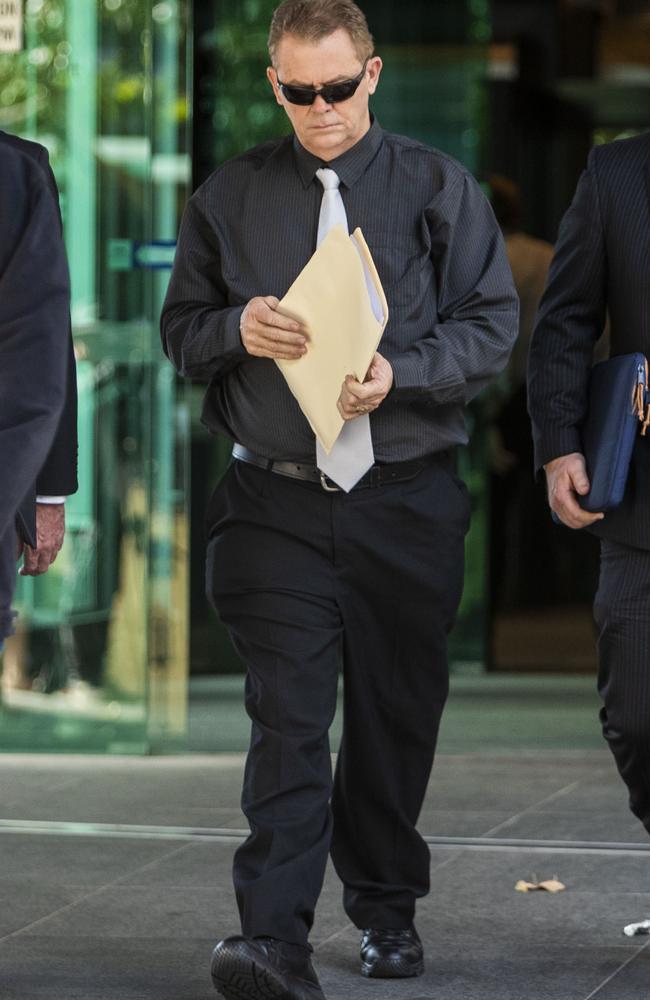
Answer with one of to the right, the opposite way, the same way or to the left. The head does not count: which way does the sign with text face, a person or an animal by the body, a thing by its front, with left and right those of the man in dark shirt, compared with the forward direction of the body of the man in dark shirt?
the same way

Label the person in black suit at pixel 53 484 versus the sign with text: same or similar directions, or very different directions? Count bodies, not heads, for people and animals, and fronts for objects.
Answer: same or similar directions

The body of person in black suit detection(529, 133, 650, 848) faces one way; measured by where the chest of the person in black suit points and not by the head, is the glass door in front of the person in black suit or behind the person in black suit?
behind

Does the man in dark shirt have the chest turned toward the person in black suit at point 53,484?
no

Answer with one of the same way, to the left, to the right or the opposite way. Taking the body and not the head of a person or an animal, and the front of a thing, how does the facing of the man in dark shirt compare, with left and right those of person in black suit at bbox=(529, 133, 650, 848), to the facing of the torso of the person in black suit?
the same way

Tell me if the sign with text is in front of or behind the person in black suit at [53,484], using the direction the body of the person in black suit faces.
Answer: behind

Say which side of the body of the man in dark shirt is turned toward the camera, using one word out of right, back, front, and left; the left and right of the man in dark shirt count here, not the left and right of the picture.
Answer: front

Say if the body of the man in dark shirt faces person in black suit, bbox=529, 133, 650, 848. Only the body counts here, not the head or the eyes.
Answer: no

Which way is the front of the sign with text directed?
toward the camera

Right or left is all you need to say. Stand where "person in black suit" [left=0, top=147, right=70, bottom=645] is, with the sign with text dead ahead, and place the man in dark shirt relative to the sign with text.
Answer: right

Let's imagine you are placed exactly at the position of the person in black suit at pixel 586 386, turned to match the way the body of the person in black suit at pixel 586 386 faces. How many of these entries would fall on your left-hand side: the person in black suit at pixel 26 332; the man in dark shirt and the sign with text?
0

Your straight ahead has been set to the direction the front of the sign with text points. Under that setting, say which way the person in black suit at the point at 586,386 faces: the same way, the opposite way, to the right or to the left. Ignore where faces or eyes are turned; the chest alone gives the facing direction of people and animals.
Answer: the same way

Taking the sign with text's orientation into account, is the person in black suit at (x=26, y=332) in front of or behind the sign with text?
in front

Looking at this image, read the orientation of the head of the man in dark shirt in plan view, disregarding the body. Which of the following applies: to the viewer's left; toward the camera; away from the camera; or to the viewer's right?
toward the camera

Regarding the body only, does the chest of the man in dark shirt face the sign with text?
no

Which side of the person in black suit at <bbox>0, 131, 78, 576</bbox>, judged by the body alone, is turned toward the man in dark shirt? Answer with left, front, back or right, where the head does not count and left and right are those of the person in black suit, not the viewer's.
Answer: left

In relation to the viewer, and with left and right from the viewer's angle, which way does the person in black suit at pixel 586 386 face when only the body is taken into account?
facing the viewer

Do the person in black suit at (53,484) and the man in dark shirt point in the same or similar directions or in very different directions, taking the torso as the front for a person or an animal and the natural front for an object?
same or similar directions

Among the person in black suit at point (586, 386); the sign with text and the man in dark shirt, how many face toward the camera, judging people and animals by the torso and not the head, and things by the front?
3
